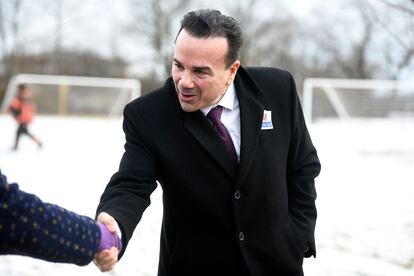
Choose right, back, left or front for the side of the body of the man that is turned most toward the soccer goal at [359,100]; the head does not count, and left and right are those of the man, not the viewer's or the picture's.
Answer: back

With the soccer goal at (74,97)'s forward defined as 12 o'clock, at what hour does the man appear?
The man is roughly at 12 o'clock from the soccer goal.

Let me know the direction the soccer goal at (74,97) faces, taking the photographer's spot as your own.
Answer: facing the viewer

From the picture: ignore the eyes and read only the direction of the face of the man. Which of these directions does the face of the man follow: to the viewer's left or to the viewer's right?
to the viewer's left

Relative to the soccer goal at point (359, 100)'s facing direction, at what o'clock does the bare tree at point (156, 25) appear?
The bare tree is roughly at 5 o'clock from the soccer goal.

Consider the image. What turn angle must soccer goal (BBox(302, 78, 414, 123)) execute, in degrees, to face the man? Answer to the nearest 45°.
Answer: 0° — it already faces them

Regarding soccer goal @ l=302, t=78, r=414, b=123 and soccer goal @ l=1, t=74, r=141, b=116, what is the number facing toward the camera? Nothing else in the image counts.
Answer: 2

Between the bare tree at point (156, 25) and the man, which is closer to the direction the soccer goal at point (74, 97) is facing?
the man

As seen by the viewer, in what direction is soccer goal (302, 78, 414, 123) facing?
toward the camera

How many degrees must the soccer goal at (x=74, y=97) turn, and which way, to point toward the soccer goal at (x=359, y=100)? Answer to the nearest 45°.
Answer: approximately 45° to its left

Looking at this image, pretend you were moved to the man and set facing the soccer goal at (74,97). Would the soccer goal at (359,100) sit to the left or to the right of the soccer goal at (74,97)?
right

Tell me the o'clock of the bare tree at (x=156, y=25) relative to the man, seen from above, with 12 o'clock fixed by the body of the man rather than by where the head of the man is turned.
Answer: The bare tree is roughly at 6 o'clock from the man.

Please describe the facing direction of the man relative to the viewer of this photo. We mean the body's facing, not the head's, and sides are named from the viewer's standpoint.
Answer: facing the viewer
